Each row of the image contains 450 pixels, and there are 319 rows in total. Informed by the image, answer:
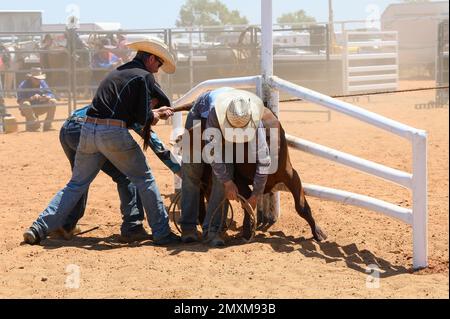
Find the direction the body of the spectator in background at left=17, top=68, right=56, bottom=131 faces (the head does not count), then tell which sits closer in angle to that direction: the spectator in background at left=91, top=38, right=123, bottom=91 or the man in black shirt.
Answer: the man in black shirt

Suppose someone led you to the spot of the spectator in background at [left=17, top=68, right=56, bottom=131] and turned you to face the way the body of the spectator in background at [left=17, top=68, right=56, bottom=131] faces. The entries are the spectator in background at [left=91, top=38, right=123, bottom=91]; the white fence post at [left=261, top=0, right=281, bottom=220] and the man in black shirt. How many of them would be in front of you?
2

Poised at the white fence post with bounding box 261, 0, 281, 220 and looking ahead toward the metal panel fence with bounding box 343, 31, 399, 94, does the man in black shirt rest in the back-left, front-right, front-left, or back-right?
back-left

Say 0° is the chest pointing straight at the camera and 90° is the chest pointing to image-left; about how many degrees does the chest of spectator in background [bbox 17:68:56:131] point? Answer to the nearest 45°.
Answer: approximately 0°

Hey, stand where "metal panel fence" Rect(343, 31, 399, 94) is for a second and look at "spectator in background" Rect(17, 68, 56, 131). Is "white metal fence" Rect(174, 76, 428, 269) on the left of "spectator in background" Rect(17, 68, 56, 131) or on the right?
left

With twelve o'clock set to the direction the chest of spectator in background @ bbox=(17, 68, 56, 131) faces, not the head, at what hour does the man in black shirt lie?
The man in black shirt is roughly at 12 o'clock from the spectator in background.

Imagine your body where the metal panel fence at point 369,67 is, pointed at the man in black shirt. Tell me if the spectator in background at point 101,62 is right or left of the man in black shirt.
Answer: right

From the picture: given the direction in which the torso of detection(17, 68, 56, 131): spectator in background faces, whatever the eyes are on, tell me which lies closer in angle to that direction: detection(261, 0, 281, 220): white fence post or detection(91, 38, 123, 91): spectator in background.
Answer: the white fence post

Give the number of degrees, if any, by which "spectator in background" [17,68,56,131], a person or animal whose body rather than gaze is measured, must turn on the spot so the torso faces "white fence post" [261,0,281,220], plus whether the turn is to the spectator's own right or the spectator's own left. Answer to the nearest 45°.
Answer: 0° — they already face it

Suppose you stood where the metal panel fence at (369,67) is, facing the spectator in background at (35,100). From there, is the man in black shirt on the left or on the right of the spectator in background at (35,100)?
left
